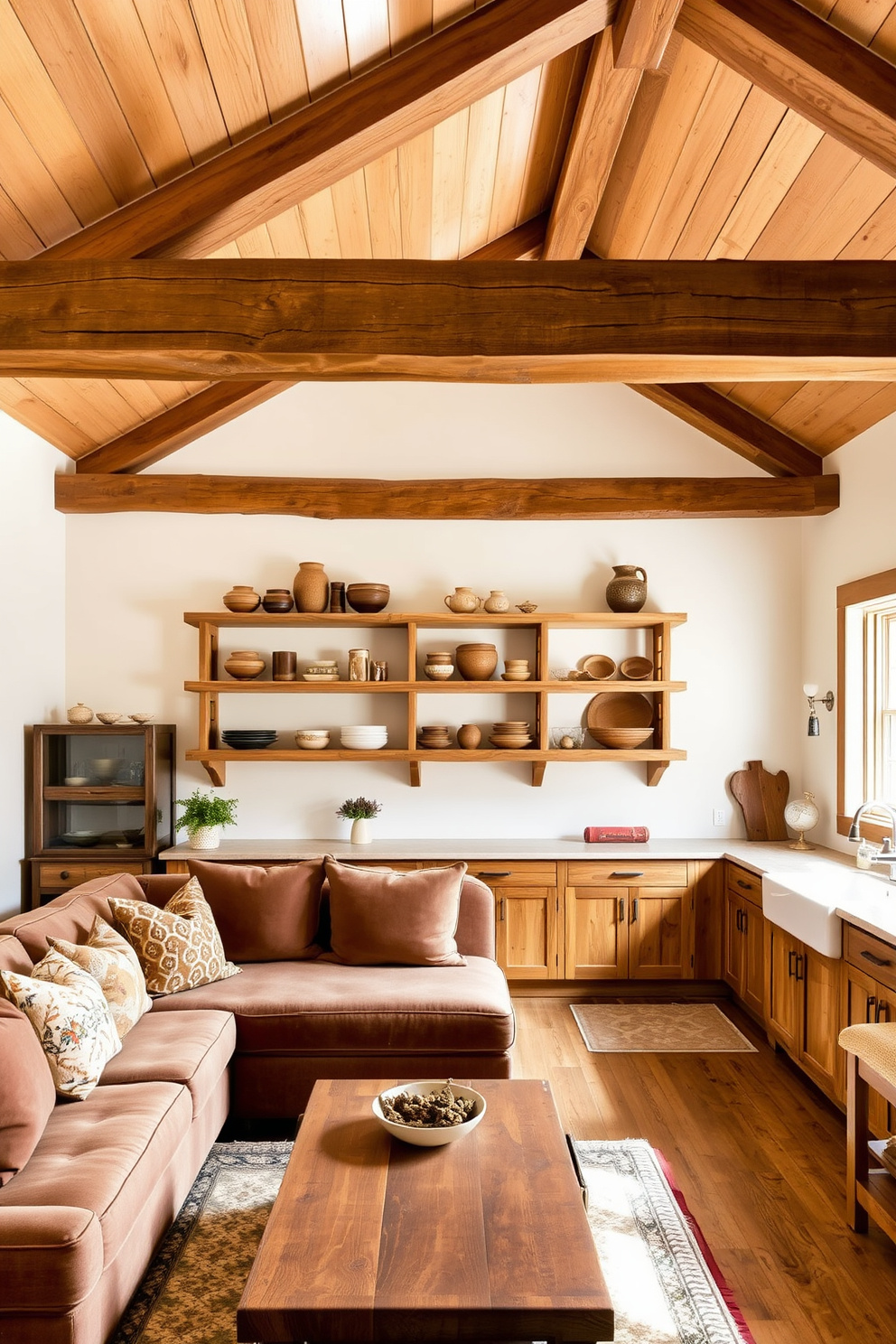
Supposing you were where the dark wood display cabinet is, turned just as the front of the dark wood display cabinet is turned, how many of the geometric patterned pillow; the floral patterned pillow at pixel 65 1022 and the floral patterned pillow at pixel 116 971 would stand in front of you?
3

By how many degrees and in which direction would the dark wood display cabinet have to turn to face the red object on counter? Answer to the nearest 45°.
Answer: approximately 90° to its left

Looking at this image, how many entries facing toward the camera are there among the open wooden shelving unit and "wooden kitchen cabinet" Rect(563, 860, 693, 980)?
2

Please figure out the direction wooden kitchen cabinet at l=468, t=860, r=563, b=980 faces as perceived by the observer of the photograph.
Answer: facing the viewer

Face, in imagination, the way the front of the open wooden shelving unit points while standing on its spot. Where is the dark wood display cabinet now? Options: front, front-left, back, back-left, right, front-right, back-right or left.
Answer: right

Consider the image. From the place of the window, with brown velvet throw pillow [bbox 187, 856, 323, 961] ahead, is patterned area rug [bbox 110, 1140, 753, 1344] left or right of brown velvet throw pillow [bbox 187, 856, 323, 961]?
left

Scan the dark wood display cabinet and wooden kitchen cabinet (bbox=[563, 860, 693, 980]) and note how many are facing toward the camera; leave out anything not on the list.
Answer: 2

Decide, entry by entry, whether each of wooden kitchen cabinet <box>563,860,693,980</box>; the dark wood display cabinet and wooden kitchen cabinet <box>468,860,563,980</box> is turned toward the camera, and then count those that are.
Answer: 3

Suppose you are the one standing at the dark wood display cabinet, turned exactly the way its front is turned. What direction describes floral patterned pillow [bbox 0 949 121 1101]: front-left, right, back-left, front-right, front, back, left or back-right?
front

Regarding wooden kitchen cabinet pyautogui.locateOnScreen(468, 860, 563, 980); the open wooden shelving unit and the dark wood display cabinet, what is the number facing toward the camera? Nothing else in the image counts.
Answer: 3

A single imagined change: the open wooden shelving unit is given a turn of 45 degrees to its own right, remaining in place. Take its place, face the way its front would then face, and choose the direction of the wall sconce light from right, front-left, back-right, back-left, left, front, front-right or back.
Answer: back-left

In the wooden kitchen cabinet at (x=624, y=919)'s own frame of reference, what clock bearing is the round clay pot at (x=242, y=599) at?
The round clay pot is roughly at 3 o'clock from the wooden kitchen cabinet.

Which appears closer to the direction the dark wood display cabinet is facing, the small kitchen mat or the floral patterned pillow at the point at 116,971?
the floral patterned pillow

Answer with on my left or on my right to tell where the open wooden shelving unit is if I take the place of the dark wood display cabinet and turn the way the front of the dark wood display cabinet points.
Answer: on my left

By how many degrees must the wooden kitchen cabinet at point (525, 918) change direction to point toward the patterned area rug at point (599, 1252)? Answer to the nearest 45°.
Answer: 0° — it already faces it

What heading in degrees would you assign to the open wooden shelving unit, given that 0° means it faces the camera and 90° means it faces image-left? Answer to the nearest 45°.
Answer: approximately 0°
